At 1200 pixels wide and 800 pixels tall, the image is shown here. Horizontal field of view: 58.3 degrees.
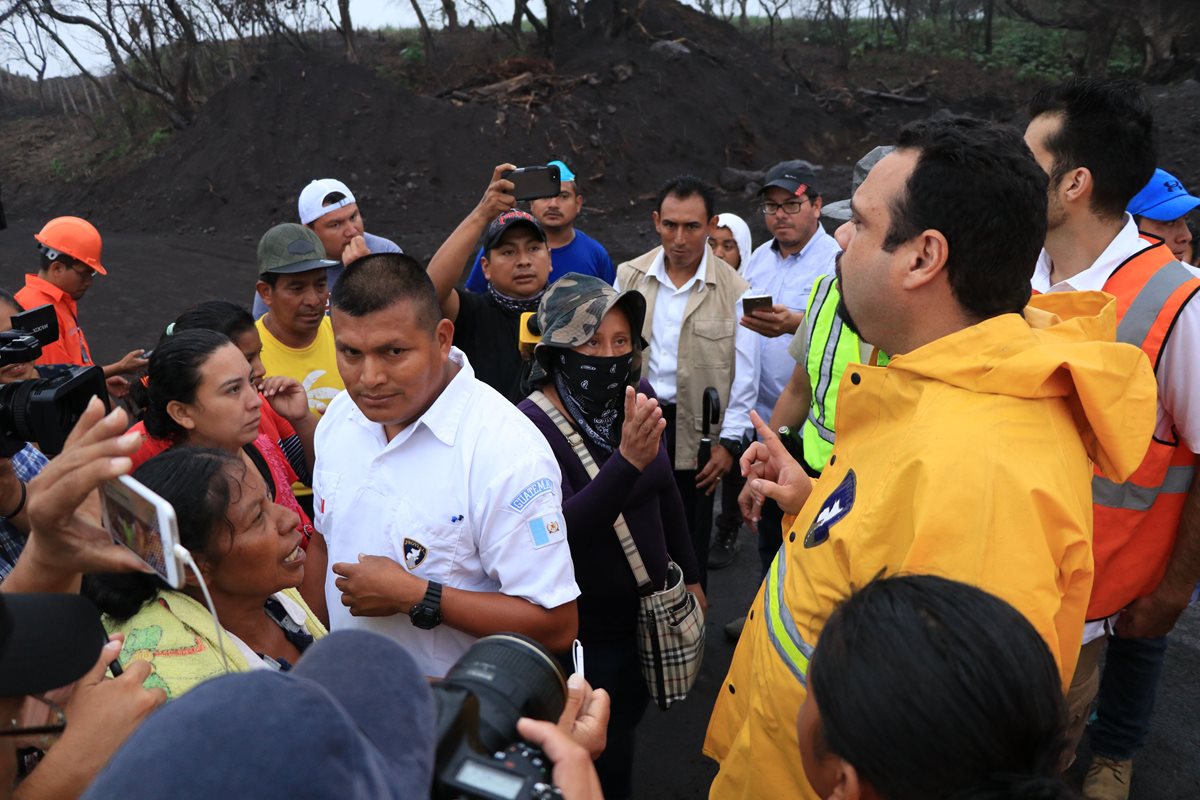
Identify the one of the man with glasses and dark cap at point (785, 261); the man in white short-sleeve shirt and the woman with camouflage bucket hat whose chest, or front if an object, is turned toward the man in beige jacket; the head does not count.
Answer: the man with glasses and dark cap

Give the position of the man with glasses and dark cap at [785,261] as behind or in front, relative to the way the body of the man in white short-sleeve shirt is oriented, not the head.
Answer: behind

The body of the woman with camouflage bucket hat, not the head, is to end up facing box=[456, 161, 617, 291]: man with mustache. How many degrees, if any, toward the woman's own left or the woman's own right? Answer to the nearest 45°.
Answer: approximately 135° to the woman's own left

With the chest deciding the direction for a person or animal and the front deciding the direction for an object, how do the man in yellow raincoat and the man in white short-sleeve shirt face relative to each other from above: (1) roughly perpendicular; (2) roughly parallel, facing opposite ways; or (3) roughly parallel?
roughly perpendicular

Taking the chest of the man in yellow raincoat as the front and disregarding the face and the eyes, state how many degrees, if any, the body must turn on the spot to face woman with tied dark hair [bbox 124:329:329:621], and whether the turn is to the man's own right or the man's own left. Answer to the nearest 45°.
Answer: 0° — they already face them

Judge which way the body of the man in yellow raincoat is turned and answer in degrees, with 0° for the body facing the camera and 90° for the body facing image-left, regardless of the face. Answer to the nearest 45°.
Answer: approximately 90°

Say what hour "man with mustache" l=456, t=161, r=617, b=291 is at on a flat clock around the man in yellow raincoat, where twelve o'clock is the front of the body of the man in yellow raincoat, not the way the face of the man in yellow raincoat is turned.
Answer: The man with mustache is roughly at 2 o'clock from the man in yellow raincoat.

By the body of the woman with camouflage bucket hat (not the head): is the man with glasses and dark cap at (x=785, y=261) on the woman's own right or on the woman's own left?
on the woman's own left

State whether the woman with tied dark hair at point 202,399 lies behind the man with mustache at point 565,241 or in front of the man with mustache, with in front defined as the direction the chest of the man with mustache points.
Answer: in front

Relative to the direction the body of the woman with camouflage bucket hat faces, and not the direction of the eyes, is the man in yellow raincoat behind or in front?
in front

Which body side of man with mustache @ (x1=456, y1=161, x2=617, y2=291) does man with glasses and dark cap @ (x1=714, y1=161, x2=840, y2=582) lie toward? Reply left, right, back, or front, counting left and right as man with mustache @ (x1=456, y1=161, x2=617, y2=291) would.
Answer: left

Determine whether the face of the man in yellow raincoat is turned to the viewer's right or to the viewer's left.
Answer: to the viewer's left
